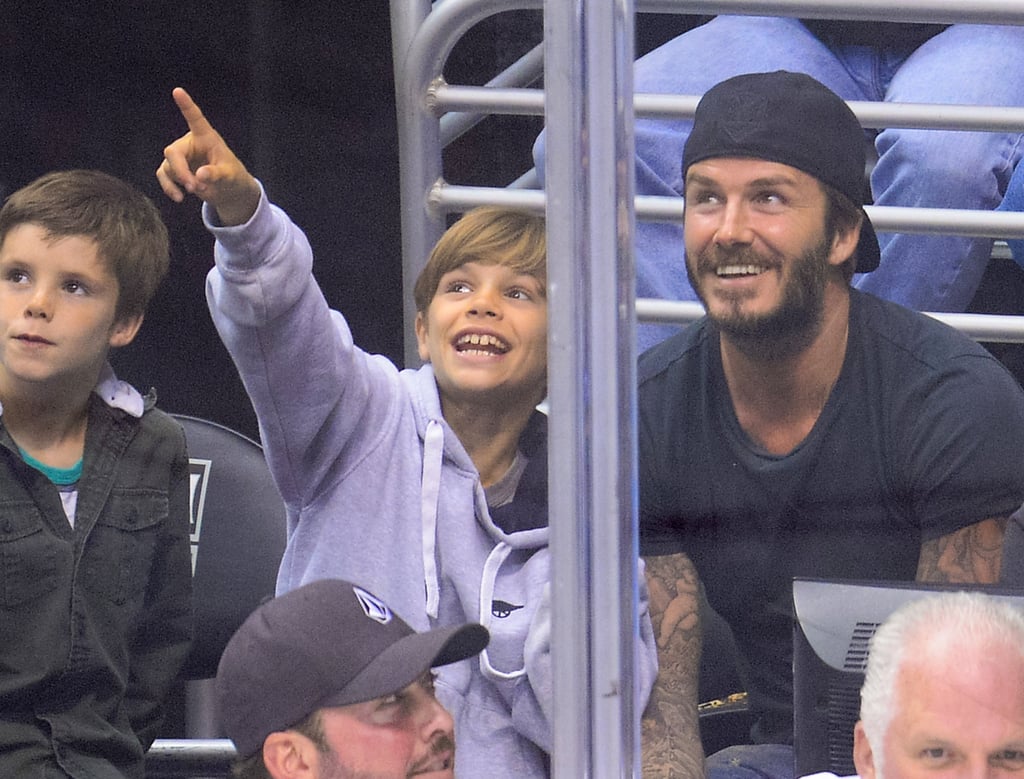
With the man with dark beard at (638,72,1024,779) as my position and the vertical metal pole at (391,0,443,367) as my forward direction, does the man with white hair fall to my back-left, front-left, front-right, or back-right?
back-left

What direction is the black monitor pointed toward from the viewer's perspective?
away from the camera

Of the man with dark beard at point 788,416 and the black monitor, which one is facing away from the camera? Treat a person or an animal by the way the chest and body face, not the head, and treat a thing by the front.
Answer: the black monitor

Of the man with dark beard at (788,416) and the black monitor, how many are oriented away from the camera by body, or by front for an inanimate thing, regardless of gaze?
1

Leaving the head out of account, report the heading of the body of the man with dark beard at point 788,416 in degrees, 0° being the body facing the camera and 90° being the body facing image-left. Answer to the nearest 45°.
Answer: approximately 45°

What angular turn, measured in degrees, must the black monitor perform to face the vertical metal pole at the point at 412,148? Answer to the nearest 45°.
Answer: approximately 45° to its left
